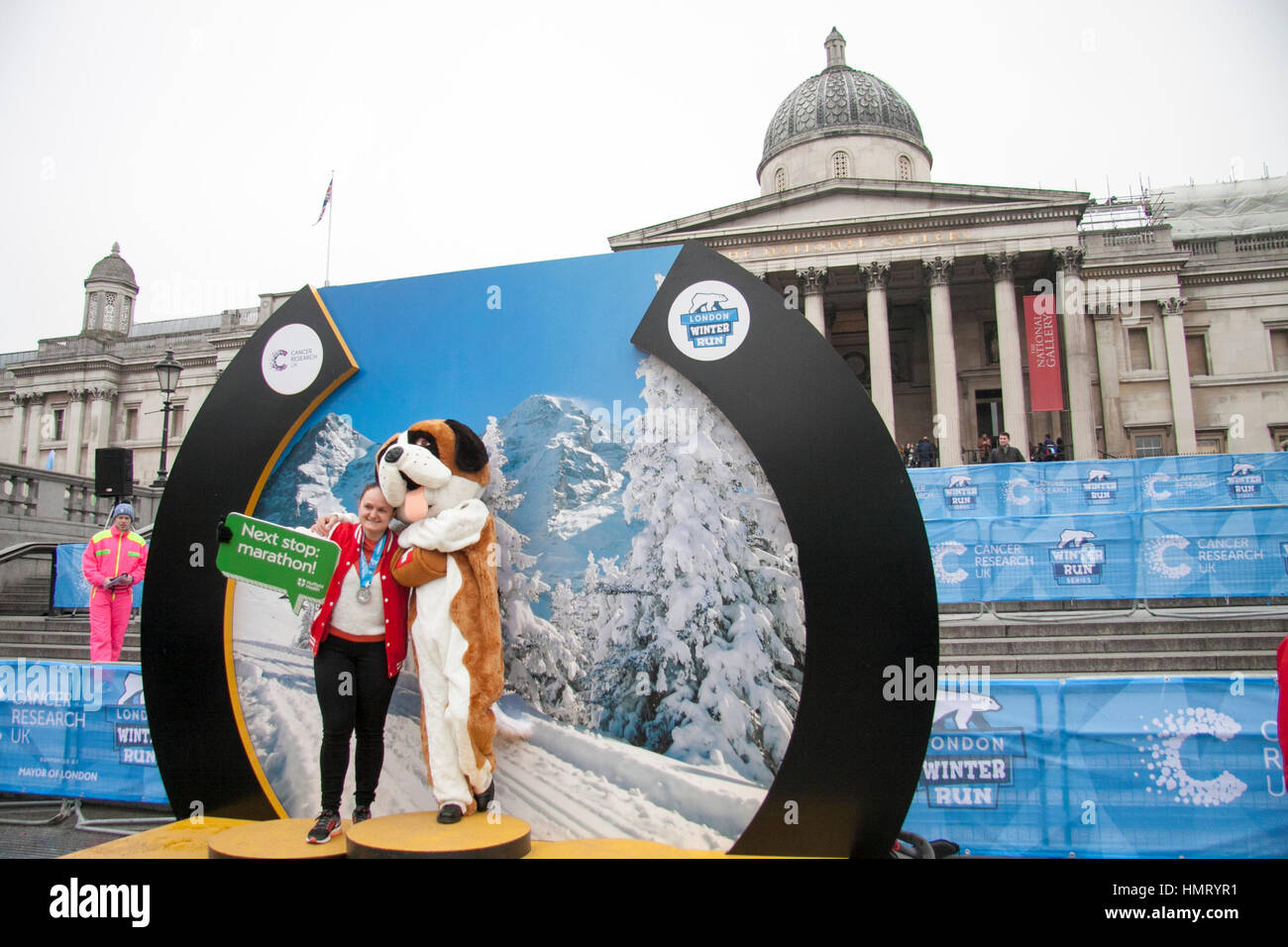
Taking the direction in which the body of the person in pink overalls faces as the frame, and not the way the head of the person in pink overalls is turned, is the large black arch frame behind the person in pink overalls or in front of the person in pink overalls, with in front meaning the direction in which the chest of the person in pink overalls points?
in front

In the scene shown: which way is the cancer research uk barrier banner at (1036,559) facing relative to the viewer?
toward the camera

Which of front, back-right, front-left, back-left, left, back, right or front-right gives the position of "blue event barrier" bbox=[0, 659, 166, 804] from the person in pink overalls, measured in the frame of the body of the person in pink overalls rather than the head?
front

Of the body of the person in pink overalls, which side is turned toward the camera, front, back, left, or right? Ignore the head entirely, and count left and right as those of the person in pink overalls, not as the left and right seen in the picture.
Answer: front

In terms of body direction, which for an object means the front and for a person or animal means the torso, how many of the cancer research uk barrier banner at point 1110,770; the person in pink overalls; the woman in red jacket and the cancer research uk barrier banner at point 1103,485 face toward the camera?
4

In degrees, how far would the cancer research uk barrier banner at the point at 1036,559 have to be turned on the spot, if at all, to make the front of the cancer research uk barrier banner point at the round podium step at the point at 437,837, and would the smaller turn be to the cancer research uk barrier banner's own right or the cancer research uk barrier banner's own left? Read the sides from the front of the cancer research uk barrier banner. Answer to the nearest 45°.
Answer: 0° — it already faces it

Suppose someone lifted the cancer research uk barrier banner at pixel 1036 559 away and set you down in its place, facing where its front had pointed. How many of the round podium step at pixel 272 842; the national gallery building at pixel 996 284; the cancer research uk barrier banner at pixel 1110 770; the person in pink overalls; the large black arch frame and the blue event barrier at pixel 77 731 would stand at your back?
1

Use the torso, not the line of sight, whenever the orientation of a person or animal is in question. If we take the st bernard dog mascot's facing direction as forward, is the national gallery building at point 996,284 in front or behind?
behind

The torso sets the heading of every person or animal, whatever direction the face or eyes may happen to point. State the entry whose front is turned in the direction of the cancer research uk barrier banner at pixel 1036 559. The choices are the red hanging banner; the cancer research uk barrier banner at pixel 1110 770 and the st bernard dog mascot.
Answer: the red hanging banner

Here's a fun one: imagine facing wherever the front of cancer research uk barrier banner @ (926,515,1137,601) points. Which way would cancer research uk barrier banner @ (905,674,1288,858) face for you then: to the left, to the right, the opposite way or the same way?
the same way

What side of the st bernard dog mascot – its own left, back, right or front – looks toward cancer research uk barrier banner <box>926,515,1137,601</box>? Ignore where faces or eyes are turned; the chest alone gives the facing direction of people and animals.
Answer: back

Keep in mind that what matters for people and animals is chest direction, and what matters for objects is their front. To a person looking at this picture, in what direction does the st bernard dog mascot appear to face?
facing the viewer and to the left of the viewer

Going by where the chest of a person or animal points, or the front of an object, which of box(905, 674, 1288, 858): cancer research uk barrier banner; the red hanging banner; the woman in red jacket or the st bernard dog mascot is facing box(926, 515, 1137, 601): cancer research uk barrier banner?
the red hanging banner

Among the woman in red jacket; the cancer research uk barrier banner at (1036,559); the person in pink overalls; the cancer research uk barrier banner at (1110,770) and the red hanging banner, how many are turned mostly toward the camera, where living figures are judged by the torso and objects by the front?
5

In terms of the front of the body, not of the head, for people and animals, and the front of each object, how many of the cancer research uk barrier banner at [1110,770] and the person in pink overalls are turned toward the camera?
2

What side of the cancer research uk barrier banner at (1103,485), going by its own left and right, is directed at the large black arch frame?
front

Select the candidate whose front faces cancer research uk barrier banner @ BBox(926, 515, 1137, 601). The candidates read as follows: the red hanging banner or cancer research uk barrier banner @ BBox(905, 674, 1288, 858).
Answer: the red hanging banner

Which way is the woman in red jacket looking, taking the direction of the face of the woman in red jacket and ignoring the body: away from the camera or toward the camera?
toward the camera

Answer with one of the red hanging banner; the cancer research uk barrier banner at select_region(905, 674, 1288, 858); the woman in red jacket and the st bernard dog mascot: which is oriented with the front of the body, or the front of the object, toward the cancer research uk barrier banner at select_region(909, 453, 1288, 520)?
the red hanging banner
